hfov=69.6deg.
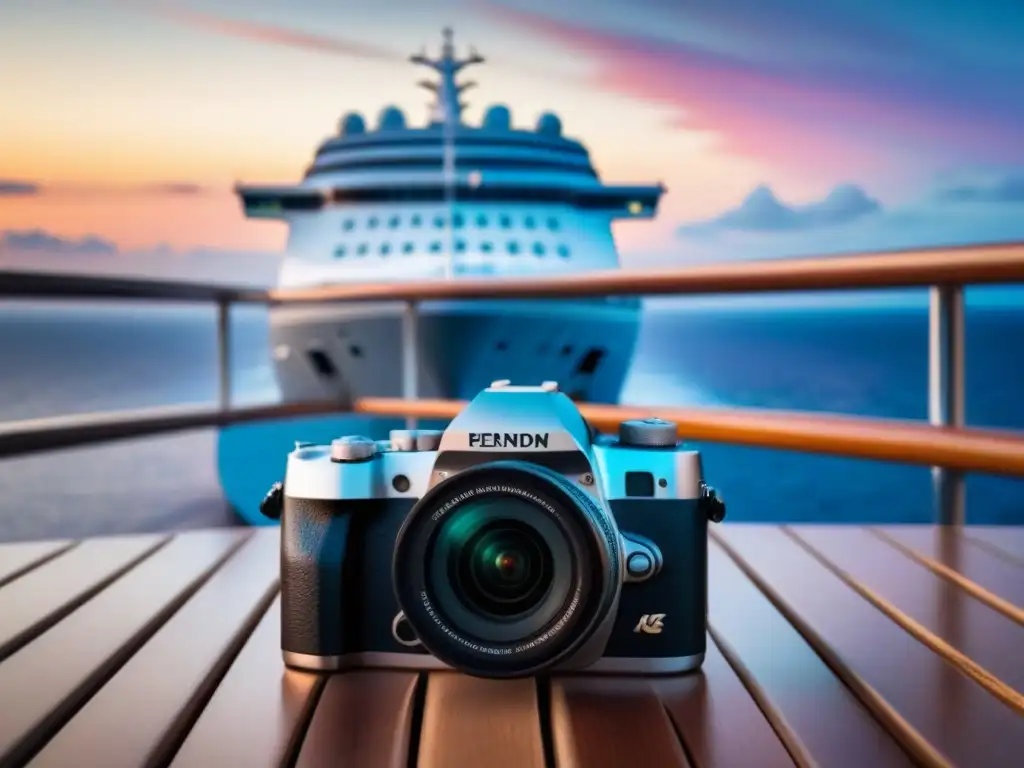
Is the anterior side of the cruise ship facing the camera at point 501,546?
yes

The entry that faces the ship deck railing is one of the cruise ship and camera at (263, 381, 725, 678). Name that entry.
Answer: the cruise ship

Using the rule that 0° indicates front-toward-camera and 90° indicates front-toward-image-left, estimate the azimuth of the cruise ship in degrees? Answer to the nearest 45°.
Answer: approximately 0°

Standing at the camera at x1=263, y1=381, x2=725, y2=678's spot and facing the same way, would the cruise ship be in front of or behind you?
behind

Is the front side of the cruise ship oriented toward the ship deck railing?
yes

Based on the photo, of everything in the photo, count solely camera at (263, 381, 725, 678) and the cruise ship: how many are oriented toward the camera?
2
